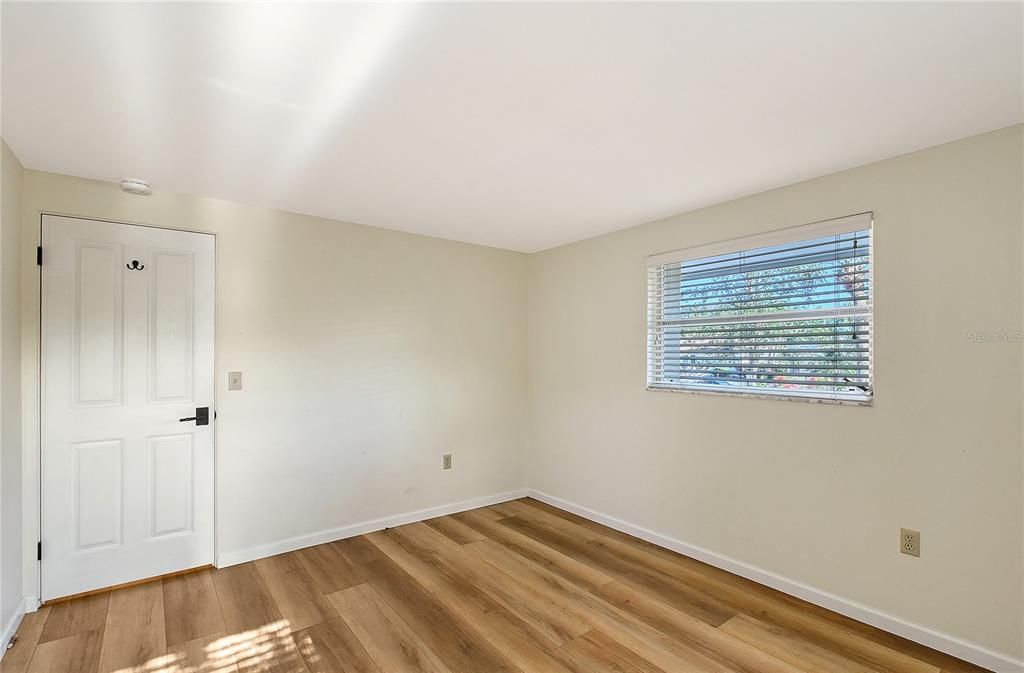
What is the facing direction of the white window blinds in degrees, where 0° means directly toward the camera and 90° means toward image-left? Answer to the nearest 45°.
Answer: approximately 45°

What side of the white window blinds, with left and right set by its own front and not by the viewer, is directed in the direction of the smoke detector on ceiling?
front

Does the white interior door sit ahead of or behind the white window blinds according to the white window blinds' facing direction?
ahead
